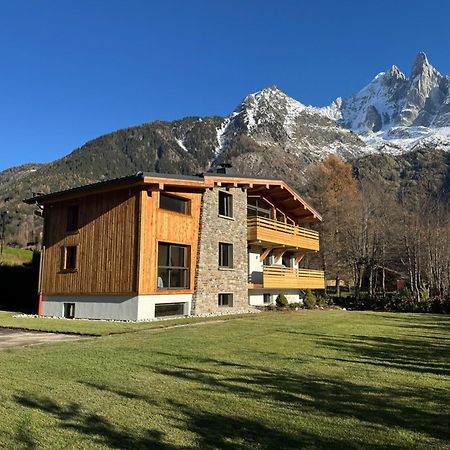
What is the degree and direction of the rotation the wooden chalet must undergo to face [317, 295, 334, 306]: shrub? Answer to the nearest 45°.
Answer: approximately 90° to its left

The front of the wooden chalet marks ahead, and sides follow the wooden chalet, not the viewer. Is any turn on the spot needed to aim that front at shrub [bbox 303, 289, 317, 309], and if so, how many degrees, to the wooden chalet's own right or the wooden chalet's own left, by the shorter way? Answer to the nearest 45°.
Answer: approximately 90° to the wooden chalet's own left
